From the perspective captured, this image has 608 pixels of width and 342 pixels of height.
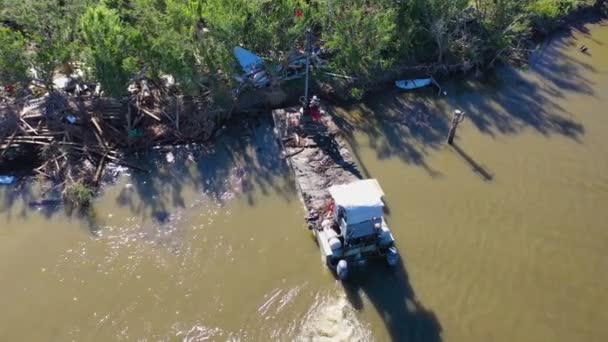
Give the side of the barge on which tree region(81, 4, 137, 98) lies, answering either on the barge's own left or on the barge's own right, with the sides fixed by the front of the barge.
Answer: on the barge's own left

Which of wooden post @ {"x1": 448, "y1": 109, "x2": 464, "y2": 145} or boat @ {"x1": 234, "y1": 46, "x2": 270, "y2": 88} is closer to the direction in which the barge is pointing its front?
the boat

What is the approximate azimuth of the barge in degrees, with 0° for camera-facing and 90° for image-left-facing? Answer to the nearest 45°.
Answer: approximately 180°

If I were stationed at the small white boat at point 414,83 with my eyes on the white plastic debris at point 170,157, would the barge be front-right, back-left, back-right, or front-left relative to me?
front-left

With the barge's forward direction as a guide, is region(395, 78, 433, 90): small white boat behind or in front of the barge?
in front

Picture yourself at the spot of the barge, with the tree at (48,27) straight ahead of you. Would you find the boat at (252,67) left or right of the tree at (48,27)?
right

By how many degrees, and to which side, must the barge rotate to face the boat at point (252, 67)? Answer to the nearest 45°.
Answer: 0° — it already faces it

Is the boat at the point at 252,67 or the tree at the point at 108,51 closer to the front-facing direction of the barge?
the boat

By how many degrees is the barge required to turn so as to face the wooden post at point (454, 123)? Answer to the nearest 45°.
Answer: approximately 45° to its right

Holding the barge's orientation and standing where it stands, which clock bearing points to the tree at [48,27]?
The tree is roughly at 10 o'clock from the barge.

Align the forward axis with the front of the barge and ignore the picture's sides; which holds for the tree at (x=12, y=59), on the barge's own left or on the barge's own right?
on the barge's own left

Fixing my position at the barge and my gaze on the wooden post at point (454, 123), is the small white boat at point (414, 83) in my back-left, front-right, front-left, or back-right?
front-left

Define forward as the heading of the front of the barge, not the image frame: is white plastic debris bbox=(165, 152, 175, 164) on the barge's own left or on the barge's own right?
on the barge's own left

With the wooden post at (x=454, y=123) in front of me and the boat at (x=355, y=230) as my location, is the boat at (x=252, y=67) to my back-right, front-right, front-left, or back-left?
front-left
